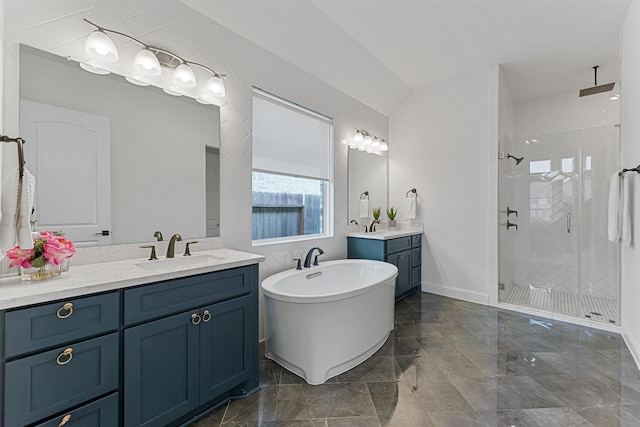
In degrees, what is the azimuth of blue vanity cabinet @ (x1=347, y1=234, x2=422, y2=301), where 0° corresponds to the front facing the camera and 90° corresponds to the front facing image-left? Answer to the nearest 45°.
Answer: approximately 315°

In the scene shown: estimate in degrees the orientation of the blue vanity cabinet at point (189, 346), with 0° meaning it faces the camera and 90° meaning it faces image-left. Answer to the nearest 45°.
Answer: approximately 315°

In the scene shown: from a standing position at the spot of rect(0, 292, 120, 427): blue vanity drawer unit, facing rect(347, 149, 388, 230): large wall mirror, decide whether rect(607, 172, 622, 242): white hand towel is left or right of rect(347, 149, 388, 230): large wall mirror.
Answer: right

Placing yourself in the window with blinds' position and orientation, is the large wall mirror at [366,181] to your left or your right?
on your left

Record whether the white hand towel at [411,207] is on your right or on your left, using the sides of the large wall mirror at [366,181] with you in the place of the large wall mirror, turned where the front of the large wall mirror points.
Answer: on your left

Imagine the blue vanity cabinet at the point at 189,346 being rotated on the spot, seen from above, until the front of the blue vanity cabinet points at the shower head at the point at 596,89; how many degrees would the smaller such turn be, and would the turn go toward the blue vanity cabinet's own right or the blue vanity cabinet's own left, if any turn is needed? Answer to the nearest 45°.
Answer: approximately 45° to the blue vanity cabinet's own left
